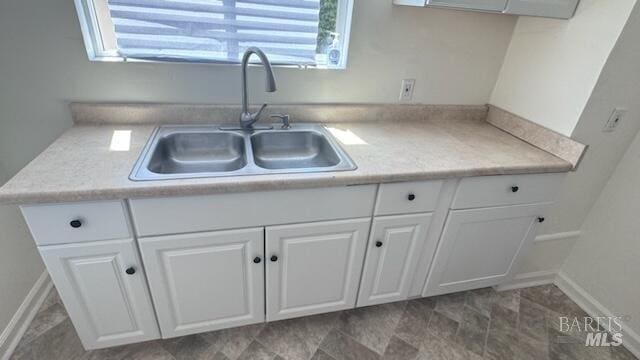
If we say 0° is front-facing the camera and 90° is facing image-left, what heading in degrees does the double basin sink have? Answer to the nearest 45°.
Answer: approximately 0°

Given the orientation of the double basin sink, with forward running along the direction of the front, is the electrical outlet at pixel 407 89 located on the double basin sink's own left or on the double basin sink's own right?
on the double basin sink's own left

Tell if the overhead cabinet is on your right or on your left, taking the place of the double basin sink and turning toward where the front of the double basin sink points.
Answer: on your left

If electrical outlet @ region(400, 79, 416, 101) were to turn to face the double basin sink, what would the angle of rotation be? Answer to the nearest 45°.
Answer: approximately 45° to its right

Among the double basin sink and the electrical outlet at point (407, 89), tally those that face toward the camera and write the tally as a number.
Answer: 2
